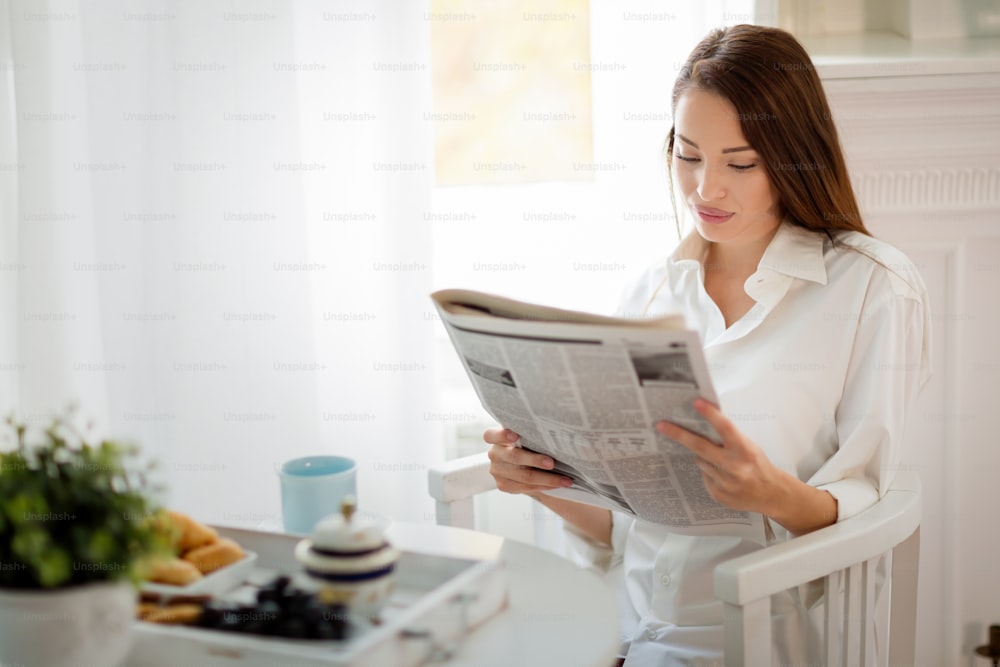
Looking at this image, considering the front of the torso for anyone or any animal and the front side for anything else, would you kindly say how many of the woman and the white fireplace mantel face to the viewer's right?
0

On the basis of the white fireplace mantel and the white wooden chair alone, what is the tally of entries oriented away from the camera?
0

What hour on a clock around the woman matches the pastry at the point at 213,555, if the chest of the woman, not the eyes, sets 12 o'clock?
The pastry is roughly at 12 o'clock from the woman.

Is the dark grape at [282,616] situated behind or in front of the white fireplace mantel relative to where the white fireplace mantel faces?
in front

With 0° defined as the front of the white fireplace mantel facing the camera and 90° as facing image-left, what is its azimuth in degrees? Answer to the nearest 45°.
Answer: approximately 0°

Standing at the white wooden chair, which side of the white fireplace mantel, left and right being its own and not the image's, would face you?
front

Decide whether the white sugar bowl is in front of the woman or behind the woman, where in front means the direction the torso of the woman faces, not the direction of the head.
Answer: in front

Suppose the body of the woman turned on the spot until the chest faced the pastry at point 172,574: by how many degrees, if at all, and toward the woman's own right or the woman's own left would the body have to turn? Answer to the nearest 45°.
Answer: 0° — they already face it

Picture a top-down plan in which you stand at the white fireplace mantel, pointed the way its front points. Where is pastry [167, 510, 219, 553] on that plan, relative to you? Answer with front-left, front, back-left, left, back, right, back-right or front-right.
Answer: front-right

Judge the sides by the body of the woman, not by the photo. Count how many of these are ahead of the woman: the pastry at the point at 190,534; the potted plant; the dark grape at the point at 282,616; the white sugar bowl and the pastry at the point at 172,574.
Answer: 5
